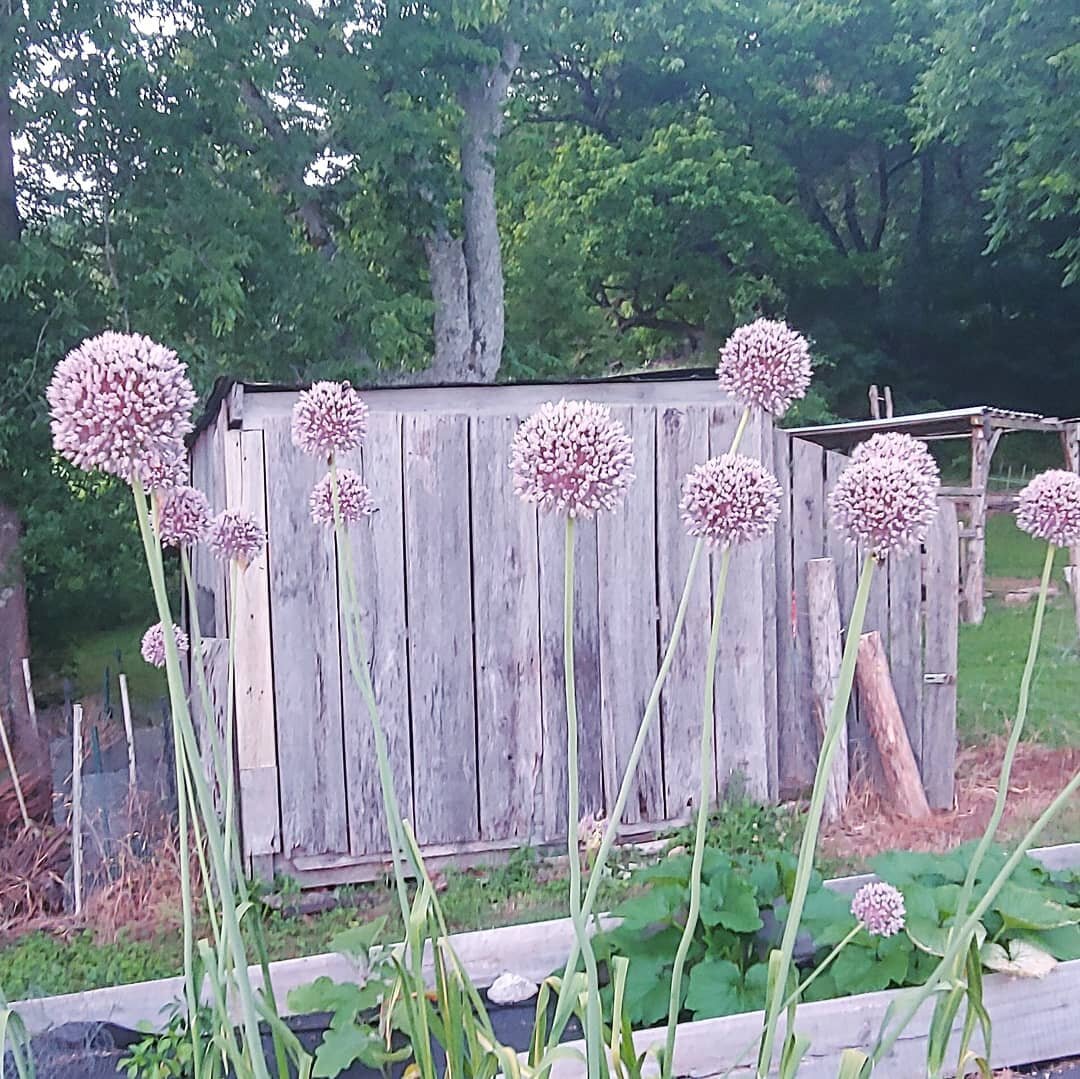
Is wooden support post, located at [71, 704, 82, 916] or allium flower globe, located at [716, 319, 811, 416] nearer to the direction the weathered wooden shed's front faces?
the allium flower globe

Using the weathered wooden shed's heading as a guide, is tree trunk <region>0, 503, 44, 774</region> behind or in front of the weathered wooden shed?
behind

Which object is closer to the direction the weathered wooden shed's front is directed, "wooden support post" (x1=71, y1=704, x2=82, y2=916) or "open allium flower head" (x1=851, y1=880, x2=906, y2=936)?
the open allium flower head

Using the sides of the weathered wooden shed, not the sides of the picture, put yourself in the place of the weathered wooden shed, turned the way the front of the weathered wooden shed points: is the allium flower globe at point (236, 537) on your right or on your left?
on your right

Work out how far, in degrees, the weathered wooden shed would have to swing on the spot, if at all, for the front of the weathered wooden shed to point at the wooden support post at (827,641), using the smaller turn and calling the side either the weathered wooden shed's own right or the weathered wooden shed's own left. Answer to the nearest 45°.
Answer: approximately 90° to the weathered wooden shed's own left

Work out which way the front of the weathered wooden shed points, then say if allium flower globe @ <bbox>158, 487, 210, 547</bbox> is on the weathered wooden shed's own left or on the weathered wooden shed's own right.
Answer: on the weathered wooden shed's own right
